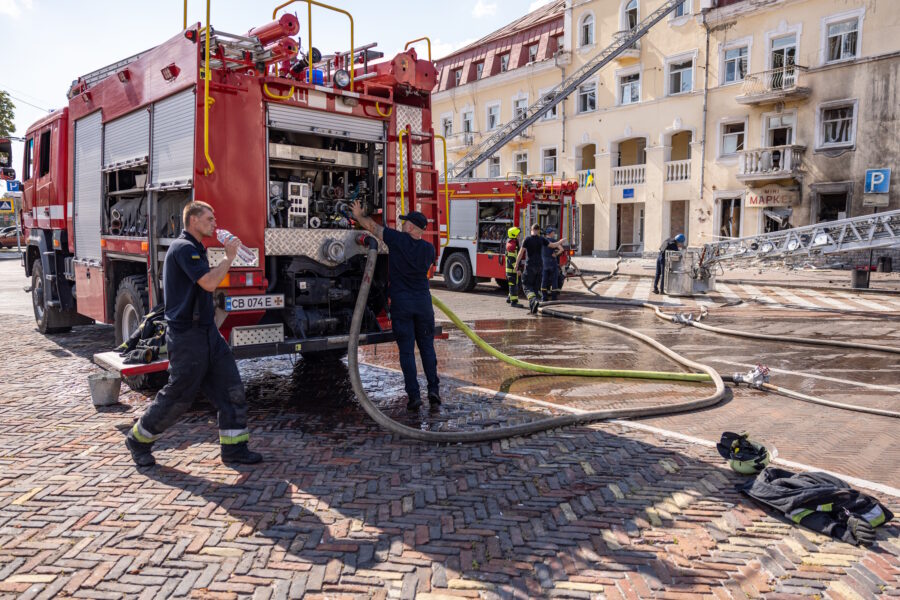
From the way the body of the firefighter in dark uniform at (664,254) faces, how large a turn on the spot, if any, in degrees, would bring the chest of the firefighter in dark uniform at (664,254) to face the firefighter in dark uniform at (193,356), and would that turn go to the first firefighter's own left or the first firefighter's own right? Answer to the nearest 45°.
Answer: approximately 90° to the first firefighter's own right

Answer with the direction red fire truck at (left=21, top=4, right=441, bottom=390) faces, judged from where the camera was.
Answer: facing away from the viewer and to the left of the viewer

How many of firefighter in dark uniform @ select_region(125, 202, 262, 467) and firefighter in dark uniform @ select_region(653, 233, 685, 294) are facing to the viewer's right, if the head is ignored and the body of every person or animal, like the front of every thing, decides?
2

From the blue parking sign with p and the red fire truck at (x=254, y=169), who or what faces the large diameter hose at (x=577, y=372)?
the blue parking sign with p

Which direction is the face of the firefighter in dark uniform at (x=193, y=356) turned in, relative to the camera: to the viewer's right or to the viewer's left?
to the viewer's right

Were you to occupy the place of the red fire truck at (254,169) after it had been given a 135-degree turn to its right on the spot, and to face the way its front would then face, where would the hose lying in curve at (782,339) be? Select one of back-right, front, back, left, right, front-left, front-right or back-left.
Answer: front

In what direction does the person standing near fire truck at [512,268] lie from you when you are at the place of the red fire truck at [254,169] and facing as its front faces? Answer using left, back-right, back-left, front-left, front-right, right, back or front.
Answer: right

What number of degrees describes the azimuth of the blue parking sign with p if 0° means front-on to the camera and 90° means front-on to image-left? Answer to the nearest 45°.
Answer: approximately 0°

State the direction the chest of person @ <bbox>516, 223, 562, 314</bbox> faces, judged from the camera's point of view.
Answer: away from the camera

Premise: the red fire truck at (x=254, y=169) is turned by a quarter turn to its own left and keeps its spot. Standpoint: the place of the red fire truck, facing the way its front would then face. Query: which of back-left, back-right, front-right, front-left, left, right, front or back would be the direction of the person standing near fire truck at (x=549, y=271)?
back

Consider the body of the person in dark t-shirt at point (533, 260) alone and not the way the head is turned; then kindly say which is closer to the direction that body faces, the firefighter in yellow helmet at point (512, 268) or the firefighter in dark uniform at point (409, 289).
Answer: the firefighter in yellow helmet

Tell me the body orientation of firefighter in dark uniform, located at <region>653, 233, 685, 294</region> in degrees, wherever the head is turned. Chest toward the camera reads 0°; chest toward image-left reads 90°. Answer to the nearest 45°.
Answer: approximately 270°

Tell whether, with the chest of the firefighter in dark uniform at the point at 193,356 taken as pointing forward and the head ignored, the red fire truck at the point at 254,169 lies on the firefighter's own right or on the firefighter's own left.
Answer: on the firefighter's own left

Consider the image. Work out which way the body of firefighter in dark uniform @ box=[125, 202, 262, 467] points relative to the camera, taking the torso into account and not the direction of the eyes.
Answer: to the viewer's right
